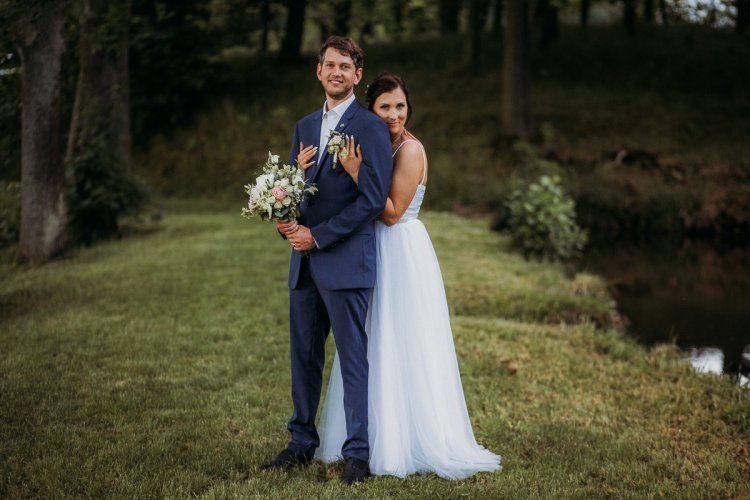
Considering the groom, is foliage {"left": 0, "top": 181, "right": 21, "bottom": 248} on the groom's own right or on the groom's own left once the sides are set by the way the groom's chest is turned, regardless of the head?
on the groom's own right

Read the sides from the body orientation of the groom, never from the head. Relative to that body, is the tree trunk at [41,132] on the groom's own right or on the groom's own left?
on the groom's own right

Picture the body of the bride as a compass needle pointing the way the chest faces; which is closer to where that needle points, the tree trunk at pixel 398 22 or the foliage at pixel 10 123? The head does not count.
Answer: the foliage

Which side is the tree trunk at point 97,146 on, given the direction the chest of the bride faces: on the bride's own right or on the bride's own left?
on the bride's own right

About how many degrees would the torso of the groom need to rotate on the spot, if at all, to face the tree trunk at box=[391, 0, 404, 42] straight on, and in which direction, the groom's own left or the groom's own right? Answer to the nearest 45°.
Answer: approximately 135° to the groom's own right

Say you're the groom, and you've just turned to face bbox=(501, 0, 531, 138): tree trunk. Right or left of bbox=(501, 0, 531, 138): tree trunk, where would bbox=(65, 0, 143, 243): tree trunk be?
left

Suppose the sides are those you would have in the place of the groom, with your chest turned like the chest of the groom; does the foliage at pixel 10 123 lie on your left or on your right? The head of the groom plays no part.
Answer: on your right
